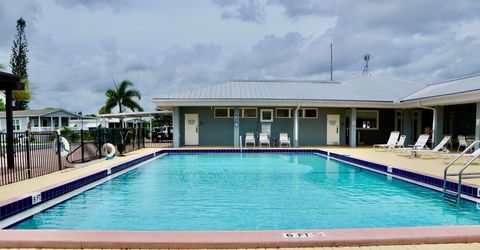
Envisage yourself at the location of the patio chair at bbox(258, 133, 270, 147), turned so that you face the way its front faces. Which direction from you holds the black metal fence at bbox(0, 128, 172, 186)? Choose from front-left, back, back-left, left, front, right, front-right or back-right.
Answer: front-right

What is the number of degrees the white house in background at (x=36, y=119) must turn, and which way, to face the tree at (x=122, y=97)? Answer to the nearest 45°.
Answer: approximately 45° to its left

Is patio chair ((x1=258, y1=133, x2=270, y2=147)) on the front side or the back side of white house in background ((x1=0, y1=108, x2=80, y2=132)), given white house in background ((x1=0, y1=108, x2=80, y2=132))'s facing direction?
on the front side

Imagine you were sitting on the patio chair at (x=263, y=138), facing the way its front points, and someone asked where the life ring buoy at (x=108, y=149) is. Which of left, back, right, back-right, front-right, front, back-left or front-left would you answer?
front-right

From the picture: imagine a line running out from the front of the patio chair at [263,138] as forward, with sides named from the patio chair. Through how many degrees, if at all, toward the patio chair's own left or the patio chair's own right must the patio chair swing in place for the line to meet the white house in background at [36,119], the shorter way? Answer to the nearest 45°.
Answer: approximately 135° to the patio chair's own right

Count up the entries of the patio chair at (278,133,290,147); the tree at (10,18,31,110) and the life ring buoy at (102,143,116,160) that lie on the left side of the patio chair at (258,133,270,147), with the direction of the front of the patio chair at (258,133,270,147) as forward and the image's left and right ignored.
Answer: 1

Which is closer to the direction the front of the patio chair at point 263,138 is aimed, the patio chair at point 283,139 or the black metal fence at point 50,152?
the black metal fence

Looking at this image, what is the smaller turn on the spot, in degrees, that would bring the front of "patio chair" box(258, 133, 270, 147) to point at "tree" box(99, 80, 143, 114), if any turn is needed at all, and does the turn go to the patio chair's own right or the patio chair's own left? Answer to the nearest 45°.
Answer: approximately 135° to the patio chair's own right

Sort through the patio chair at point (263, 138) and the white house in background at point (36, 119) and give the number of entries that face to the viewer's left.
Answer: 0

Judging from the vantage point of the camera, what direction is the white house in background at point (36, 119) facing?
facing the viewer and to the right of the viewer

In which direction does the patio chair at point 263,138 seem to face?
toward the camera

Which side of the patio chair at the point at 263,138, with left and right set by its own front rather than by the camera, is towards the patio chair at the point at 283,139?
left
